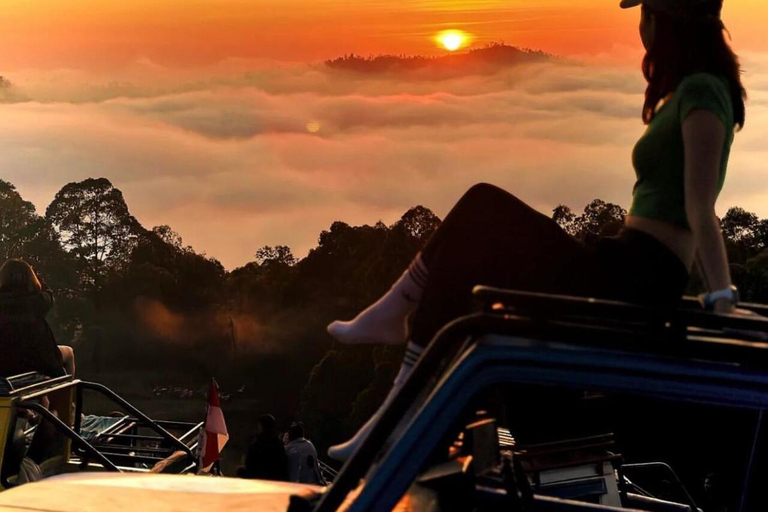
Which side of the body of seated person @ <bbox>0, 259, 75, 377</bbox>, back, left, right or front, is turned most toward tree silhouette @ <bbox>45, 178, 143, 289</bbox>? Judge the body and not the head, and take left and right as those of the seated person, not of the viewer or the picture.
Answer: front

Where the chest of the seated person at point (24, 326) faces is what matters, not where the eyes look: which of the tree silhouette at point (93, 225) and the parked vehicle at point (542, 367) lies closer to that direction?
the tree silhouette

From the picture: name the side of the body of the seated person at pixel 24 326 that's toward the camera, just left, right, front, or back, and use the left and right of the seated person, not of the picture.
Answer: back

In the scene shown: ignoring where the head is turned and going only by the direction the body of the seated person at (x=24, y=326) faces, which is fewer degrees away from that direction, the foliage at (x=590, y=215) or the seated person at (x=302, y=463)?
the foliage

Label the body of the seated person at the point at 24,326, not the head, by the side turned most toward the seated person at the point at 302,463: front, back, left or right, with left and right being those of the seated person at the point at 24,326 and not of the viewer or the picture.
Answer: front

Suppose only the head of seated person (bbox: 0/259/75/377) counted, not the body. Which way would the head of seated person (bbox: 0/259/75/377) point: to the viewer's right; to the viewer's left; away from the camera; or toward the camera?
away from the camera

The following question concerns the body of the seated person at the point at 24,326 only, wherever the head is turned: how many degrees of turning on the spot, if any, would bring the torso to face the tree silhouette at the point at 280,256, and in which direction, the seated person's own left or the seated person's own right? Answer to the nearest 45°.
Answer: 0° — they already face it
